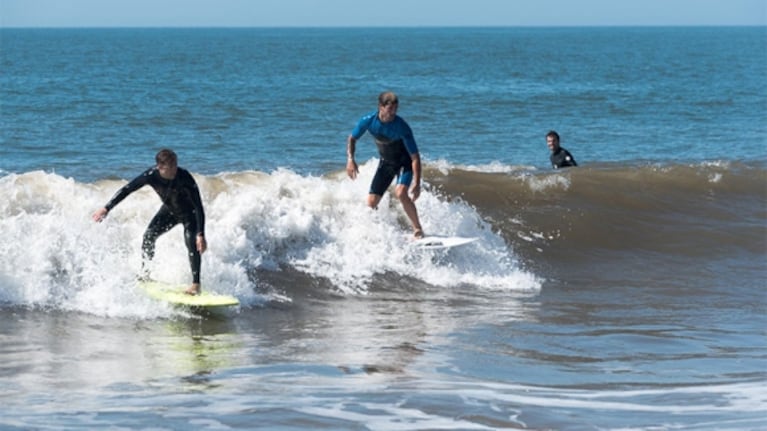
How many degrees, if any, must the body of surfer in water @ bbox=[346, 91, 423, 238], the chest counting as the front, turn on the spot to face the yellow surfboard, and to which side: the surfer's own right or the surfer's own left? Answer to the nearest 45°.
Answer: approximately 45° to the surfer's own right

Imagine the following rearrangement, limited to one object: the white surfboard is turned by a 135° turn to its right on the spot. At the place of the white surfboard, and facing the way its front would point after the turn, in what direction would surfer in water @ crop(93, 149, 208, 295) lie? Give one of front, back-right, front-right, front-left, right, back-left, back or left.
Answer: front

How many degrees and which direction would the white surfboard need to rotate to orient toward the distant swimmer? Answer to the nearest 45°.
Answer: approximately 90° to its left

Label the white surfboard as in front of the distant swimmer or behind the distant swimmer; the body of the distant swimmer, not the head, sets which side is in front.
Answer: in front

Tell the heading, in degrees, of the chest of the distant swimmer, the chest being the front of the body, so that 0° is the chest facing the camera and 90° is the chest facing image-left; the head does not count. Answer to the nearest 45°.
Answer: approximately 45°

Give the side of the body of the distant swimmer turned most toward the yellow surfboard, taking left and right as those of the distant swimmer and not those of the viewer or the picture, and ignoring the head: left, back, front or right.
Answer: front

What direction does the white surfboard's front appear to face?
to the viewer's right

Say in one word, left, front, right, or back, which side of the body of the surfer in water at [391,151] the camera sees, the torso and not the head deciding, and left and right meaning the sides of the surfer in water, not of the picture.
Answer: front
